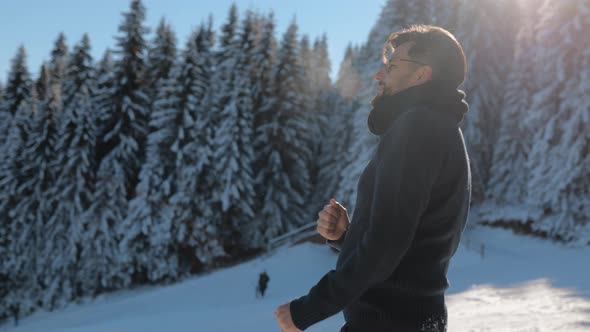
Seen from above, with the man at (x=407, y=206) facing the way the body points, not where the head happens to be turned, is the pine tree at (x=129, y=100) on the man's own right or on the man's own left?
on the man's own right

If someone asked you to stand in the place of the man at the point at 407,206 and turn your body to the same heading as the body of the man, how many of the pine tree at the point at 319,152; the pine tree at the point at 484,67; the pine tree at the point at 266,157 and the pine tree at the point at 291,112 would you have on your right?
4

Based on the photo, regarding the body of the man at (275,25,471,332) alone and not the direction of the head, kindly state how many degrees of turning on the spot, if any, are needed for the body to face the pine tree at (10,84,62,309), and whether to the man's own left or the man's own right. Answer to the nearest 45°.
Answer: approximately 45° to the man's own right

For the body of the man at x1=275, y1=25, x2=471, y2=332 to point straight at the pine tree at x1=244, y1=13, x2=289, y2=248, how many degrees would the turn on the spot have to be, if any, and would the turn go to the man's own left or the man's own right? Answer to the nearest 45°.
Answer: approximately 90° to the man's own right

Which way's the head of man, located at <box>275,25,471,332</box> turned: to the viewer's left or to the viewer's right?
to the viewer's left

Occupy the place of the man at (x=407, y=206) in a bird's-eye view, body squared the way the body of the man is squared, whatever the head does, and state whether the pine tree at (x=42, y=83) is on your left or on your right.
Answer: on your right

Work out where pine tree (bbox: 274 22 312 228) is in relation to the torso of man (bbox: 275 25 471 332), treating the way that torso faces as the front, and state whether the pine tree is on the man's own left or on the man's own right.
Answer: on the man's own right

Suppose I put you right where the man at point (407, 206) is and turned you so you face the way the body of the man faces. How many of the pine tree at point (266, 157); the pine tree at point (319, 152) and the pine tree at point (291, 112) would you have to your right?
3

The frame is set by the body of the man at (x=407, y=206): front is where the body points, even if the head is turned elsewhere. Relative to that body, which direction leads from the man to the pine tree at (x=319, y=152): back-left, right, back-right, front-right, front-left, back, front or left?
right

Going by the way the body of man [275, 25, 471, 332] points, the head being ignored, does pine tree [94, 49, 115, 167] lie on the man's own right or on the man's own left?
on the man's own right

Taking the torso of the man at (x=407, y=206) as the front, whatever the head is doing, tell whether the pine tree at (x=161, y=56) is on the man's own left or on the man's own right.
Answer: on the man's own right

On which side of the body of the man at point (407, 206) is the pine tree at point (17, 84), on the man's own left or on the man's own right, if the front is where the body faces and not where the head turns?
on the man's own right

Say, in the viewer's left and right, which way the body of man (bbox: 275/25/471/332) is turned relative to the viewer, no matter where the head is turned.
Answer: facing to the left of the viewer
